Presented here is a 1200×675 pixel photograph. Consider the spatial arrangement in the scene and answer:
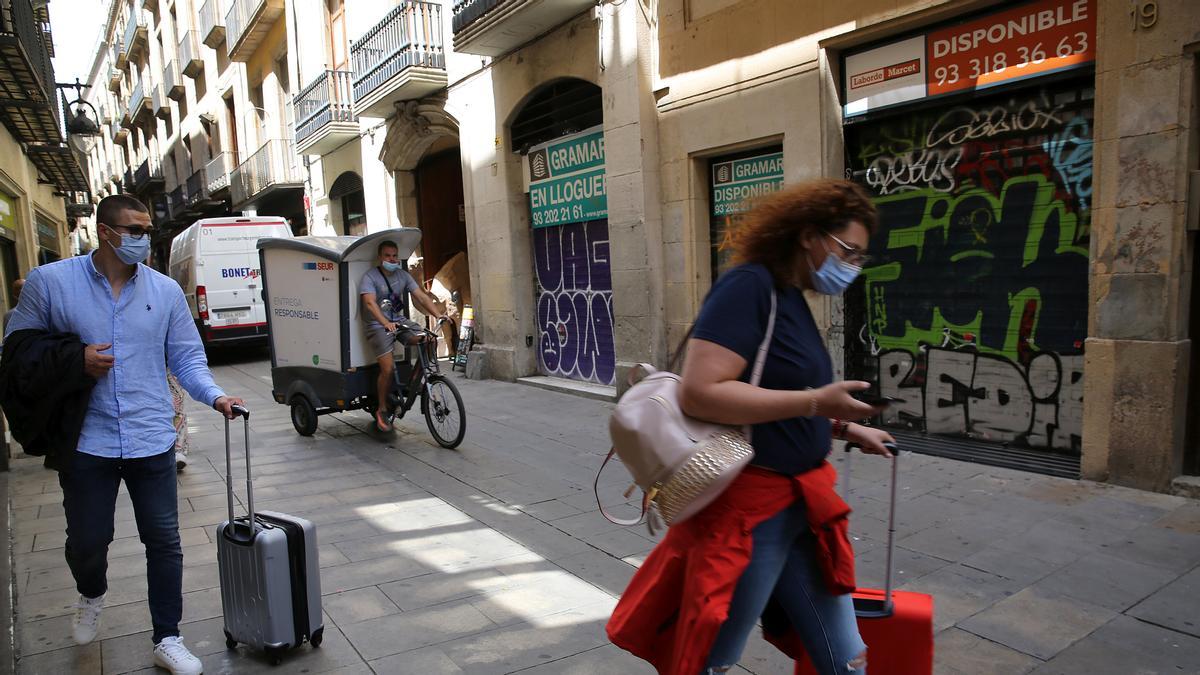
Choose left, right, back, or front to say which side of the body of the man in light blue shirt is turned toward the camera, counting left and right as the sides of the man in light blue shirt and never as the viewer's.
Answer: front

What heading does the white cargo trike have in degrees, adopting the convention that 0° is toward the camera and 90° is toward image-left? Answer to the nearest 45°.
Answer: approximately 315°

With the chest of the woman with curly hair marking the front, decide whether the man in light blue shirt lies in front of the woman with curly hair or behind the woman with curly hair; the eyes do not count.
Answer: behind

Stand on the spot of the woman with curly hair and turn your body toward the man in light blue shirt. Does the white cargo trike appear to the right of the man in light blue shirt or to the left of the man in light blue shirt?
right

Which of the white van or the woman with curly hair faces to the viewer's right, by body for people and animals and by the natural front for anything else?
the woman with curly hair

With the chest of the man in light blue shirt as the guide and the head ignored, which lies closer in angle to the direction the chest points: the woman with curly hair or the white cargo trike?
the woman with curly hair

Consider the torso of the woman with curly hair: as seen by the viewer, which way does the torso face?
to the viewer's right

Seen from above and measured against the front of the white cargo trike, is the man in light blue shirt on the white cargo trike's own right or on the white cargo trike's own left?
on the white cargo trike's own right
